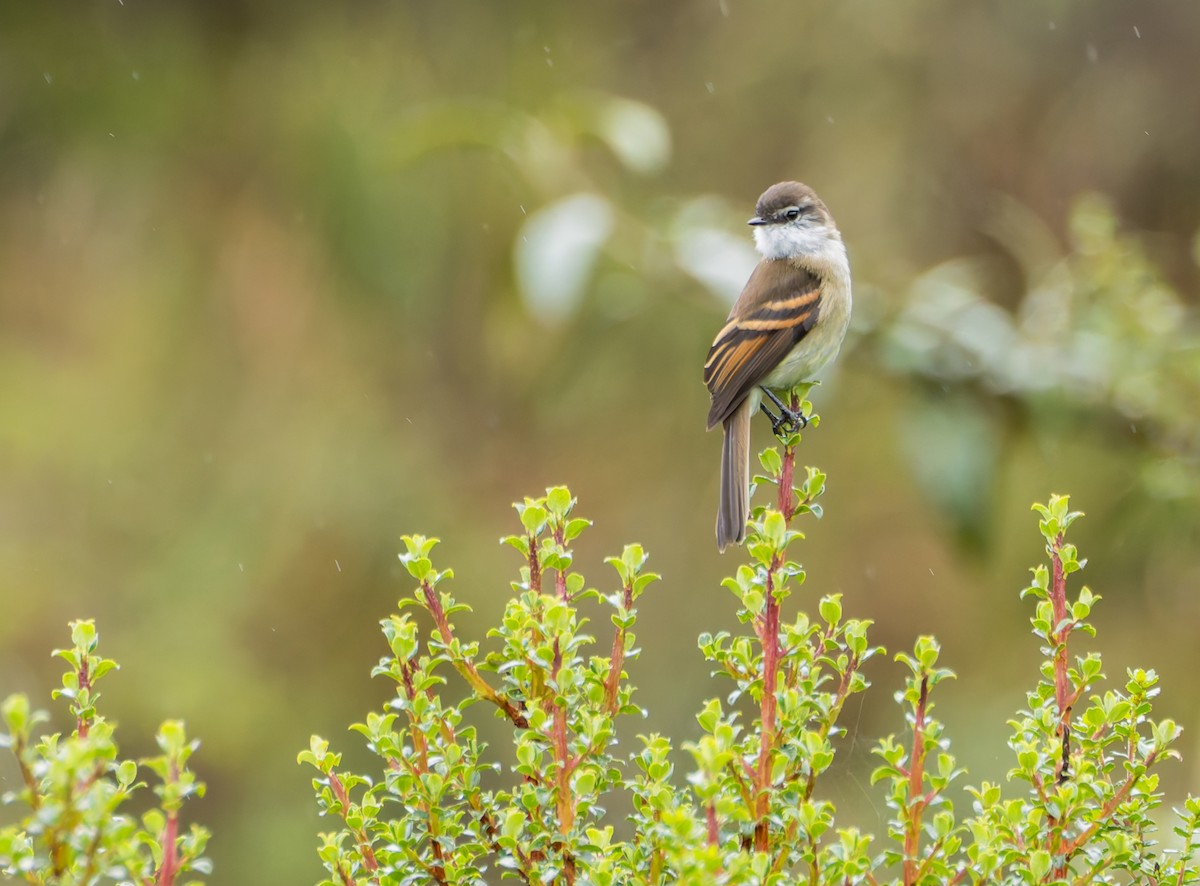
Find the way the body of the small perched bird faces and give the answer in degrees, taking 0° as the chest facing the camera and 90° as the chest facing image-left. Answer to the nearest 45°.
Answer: approximately 270°
